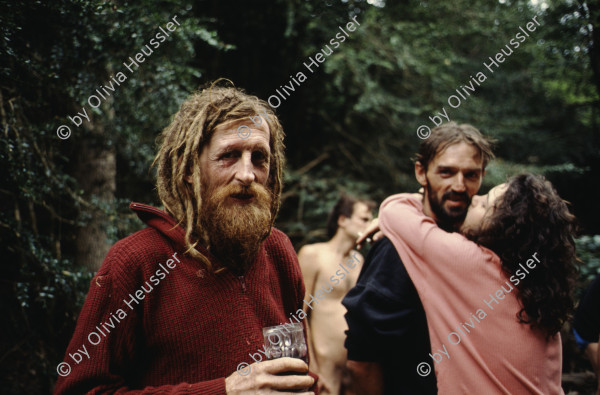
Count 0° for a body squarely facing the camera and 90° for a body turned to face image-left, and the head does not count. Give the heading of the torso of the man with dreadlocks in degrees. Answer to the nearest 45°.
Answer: approximately 315°

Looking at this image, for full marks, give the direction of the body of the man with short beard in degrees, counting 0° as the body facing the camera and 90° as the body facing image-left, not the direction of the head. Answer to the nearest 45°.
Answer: approximately 315°

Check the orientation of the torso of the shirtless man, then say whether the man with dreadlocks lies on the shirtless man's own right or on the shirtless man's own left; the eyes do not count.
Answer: on the shirtless man's own right

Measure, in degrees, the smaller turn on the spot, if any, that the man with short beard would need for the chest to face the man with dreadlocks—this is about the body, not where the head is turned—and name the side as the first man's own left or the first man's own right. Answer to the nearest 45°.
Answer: approximately 90° to the first man's own right

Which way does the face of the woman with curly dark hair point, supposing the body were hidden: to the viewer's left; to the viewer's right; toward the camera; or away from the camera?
to the viewer's left

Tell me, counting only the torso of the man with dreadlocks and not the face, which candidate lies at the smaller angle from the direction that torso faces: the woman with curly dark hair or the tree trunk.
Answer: the woman with curly dark hair
